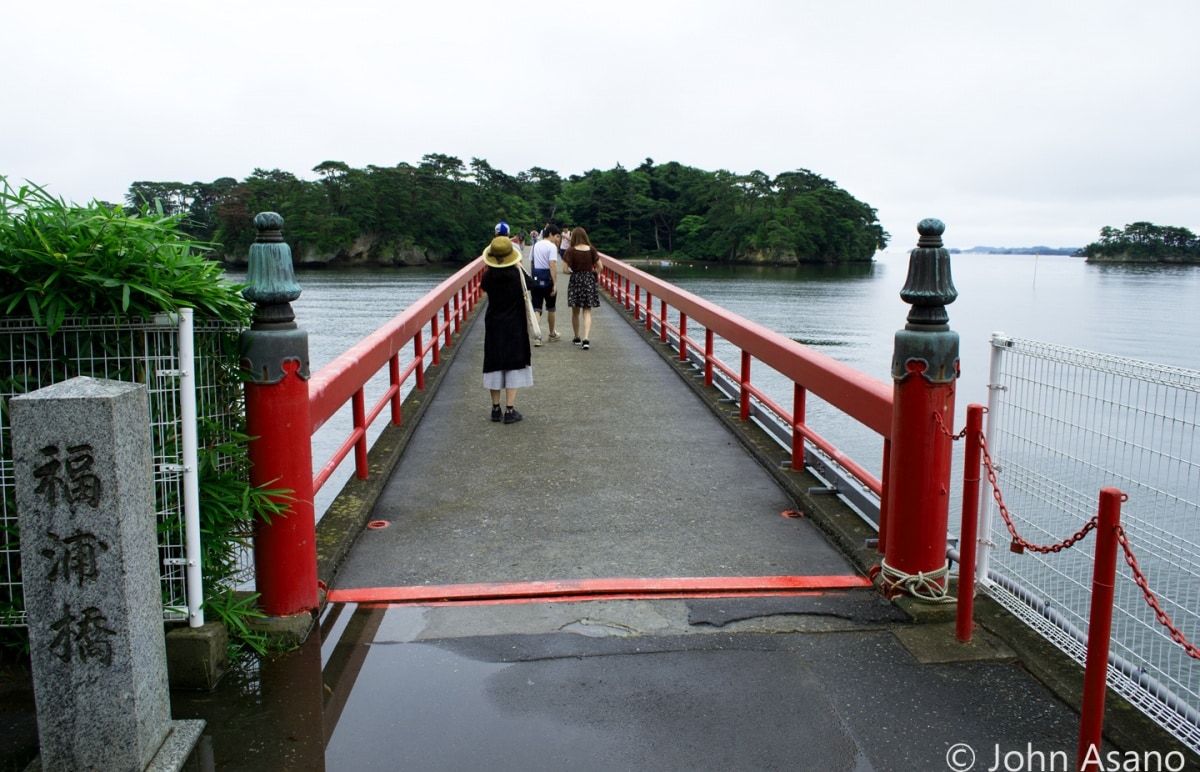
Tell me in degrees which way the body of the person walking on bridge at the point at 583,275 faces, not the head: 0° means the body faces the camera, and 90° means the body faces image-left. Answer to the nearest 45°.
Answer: approximately 180°

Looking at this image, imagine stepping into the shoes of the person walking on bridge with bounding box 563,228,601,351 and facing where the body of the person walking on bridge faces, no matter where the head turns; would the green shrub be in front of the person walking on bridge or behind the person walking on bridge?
behind

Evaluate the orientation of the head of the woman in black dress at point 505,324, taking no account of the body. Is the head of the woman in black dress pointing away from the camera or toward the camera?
away from the camera

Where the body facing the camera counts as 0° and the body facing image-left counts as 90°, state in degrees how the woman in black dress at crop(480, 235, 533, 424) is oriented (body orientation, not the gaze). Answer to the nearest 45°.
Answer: approximately 180°

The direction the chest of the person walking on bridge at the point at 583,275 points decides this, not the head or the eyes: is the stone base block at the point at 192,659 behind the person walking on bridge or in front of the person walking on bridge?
behind

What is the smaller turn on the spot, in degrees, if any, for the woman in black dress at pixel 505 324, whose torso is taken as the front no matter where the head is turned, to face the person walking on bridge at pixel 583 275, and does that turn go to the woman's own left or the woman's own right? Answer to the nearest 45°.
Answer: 0° — they already face them

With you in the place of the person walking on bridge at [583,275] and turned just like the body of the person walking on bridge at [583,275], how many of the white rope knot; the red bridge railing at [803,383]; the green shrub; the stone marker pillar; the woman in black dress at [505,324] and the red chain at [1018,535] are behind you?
6

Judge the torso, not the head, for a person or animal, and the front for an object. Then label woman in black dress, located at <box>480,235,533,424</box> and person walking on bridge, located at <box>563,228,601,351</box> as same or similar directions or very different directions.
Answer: same or similar directions

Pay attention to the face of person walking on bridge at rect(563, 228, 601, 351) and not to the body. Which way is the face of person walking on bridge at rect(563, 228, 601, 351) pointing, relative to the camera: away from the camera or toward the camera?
away from the camera

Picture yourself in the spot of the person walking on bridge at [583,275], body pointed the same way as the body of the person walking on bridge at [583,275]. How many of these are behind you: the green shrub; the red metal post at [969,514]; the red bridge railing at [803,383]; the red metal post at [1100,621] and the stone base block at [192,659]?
5

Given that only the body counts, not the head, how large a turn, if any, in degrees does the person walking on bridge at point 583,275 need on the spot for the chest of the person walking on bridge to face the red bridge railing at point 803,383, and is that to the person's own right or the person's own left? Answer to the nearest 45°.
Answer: approximately 180°

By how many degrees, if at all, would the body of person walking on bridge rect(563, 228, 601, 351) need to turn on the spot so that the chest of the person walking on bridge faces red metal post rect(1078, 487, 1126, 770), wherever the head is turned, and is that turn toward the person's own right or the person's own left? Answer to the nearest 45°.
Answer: approximately 180°

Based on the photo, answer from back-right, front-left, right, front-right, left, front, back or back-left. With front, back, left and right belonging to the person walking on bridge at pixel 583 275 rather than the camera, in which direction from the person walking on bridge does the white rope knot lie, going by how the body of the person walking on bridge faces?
back

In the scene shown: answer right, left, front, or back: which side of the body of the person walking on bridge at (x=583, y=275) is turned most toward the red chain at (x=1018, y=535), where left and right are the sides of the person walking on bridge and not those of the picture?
back

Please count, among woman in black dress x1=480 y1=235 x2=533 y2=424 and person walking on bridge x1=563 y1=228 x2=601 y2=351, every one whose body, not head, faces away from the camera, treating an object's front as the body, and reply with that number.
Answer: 2

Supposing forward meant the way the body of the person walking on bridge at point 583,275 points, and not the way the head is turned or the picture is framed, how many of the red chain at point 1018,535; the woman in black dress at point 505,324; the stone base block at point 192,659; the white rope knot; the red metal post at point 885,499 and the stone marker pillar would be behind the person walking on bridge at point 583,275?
6
